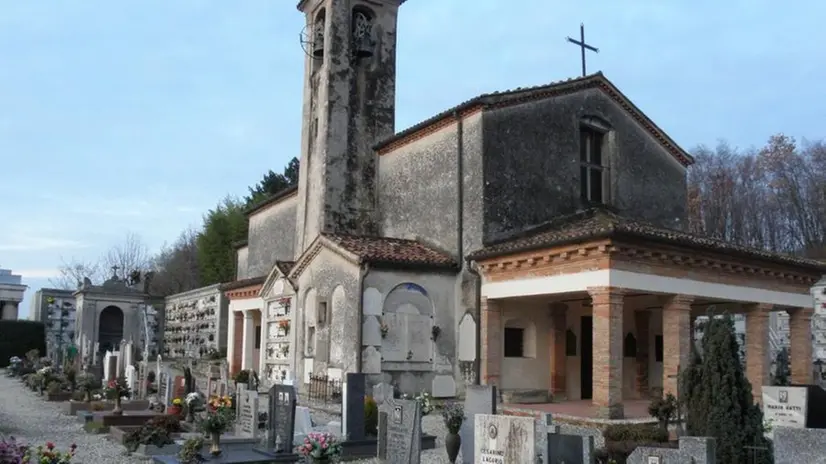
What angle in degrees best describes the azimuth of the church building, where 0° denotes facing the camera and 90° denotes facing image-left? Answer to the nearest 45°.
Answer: approximately 315°

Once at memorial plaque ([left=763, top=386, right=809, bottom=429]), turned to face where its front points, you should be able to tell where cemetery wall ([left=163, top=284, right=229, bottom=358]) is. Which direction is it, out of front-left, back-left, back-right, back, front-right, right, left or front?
back-right

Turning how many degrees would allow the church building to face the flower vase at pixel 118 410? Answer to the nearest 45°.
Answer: approximately 90° to its right

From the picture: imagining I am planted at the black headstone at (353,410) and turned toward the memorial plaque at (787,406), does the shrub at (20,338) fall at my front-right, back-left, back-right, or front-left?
back-left

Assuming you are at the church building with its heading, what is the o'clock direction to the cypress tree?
The cypress tree is roughly at 1 o'clock from the church building.

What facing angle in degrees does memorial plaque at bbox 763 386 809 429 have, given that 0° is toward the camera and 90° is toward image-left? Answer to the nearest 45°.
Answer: approximately 0°

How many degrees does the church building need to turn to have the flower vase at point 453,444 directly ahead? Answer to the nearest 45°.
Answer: approximately 45° to its right

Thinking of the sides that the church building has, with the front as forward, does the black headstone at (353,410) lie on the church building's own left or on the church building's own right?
on the church building's own right

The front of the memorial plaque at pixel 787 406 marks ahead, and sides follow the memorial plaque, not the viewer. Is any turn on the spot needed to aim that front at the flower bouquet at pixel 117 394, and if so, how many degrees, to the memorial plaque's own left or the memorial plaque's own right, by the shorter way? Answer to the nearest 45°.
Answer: approximately 90° to the memorial plaque's own right

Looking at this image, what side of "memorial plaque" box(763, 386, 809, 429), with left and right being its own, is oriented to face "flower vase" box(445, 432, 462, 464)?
right
